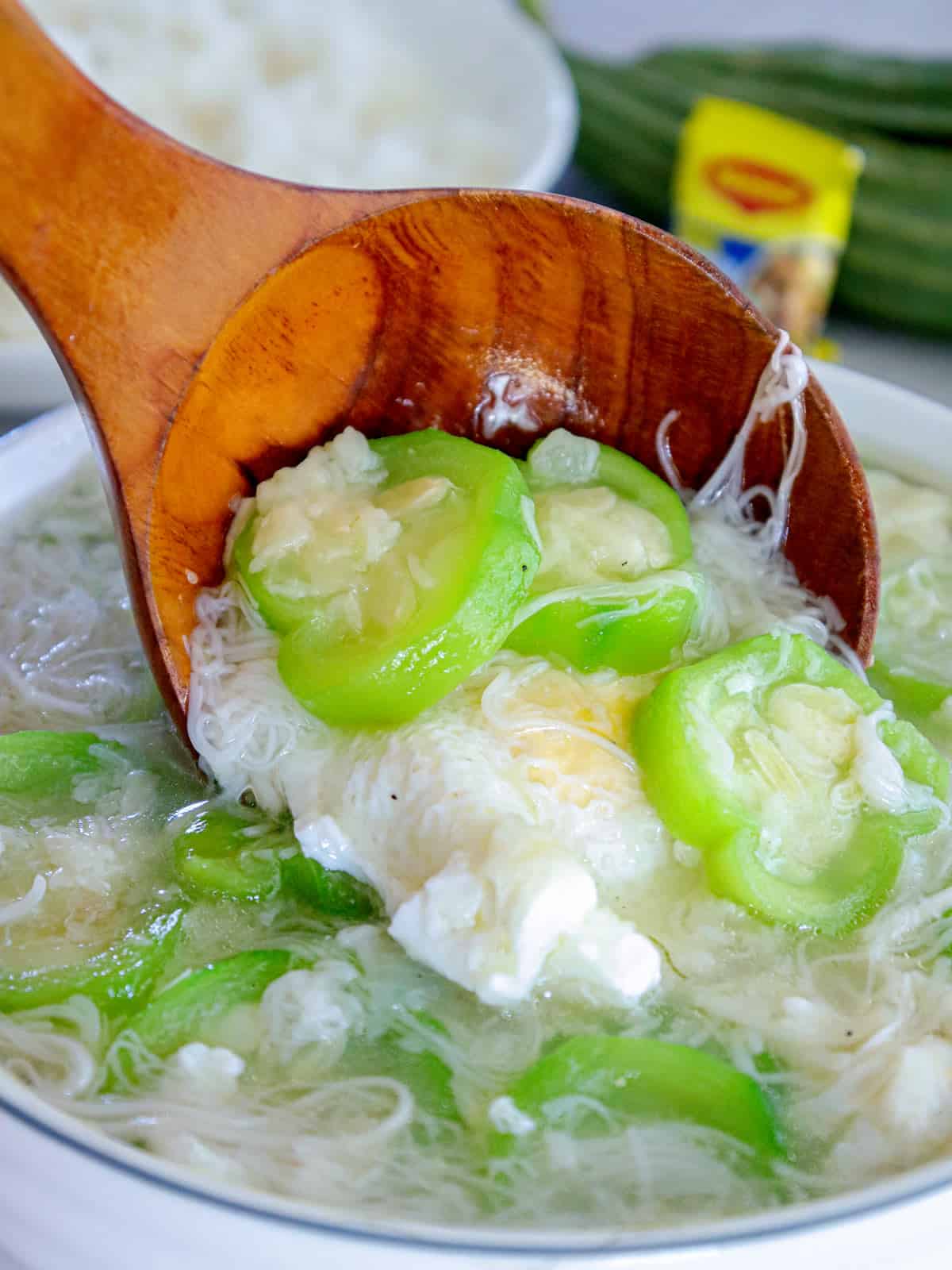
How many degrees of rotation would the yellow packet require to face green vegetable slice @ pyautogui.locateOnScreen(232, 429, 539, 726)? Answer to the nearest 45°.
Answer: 0° — it already faces it

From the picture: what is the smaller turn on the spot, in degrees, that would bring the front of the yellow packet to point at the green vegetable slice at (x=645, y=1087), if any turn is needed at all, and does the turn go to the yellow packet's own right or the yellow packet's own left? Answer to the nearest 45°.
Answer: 0° — it already faces it

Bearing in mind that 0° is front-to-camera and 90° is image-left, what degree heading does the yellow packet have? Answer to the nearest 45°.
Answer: approximately 0°

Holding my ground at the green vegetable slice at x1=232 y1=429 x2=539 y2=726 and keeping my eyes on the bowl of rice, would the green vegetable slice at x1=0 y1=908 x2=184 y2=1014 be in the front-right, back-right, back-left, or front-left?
back-left

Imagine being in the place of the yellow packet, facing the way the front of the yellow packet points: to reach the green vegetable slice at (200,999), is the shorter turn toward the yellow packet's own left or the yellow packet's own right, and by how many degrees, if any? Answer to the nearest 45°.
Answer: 0° — it already faces it

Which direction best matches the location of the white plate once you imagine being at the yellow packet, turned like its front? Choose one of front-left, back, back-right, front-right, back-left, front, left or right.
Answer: front-right

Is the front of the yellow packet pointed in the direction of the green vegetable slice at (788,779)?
yes

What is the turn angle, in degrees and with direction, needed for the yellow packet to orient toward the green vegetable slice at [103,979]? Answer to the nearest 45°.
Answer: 0° — it already faces it

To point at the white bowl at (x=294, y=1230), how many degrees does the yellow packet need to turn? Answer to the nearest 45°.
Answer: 0° — it already faces it

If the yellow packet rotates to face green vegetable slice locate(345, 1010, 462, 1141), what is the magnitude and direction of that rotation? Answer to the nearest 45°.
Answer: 0° — it already faces it
